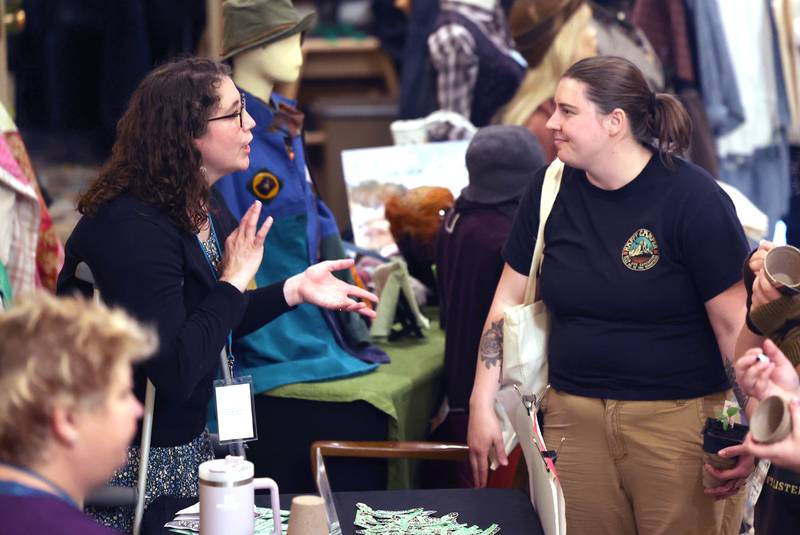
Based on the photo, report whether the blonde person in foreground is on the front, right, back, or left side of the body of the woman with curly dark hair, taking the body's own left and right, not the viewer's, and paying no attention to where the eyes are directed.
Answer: right

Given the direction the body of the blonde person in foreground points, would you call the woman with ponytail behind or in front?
in front

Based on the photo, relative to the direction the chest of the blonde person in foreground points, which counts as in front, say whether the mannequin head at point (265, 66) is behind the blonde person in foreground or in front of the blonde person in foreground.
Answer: in front

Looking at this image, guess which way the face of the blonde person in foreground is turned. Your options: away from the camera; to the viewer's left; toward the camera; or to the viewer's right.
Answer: to the viewer's right

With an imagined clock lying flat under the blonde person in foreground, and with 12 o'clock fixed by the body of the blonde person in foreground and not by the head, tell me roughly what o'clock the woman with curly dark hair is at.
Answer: The woman with curly dark hair is roughly at 11 o'clock from the blonde person in foreground.

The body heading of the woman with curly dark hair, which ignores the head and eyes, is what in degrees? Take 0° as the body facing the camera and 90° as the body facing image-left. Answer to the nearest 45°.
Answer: approximately 270°

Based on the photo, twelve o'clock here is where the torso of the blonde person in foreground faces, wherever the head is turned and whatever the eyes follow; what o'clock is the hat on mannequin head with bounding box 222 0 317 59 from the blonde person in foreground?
The hat on mannequin head is roughly at 11 o'clock from the blonde person in foreground.

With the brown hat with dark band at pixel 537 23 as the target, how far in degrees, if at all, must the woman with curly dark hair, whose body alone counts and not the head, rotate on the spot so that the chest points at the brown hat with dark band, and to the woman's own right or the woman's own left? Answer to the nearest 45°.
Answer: approximately 45° to the woman's own left

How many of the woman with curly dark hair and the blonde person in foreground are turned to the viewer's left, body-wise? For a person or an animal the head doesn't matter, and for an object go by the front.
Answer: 0

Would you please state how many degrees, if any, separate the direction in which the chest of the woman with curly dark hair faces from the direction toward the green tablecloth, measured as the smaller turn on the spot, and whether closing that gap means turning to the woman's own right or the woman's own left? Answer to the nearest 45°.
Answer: approximately 45° to the woman's own left

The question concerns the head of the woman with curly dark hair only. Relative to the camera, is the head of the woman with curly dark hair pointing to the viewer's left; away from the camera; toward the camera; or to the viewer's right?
to the viewer's right
